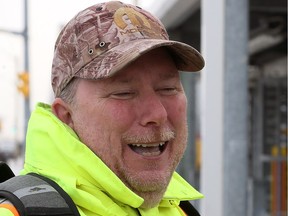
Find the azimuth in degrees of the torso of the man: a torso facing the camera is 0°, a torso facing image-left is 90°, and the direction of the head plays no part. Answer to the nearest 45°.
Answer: approximately 315°

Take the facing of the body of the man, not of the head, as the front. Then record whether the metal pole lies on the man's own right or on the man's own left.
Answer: on the man's own left
